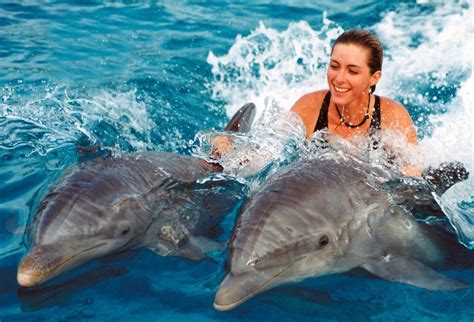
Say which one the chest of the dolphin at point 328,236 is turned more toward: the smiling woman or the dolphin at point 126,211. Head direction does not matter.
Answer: the dolphin

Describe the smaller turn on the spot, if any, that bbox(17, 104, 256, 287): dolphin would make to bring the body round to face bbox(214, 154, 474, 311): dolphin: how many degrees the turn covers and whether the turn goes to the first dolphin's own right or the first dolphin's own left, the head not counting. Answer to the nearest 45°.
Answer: approximately 90° to the first dolphin's own left

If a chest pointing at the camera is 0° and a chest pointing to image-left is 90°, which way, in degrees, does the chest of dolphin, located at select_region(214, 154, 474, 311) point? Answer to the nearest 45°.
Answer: approximately 45°

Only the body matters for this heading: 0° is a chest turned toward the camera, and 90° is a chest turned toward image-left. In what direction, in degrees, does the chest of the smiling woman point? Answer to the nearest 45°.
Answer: approximately 0°

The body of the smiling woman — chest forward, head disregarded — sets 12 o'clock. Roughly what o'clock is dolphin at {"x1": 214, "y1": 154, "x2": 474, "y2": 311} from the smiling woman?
The dolphin is roughly at 12 o'clock from the smiling woman.

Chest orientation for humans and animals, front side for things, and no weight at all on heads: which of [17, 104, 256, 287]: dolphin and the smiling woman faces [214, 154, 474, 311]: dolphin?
the smiling woman
